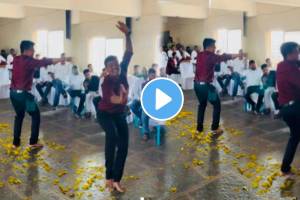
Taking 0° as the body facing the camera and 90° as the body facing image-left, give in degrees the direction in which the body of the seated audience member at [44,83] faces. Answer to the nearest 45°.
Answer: approximately 0°

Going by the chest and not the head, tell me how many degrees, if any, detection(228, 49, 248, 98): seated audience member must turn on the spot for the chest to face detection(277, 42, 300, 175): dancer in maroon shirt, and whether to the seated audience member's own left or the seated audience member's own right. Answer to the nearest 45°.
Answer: approximately 45° to the seated audience member's own left

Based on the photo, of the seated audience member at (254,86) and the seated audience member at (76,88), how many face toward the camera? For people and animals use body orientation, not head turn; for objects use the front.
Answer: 2

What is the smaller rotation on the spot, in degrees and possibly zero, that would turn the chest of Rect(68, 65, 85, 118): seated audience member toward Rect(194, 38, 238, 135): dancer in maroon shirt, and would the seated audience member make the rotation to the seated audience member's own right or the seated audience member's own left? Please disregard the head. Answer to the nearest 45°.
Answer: approximately 45° to the seated audience member's own left
